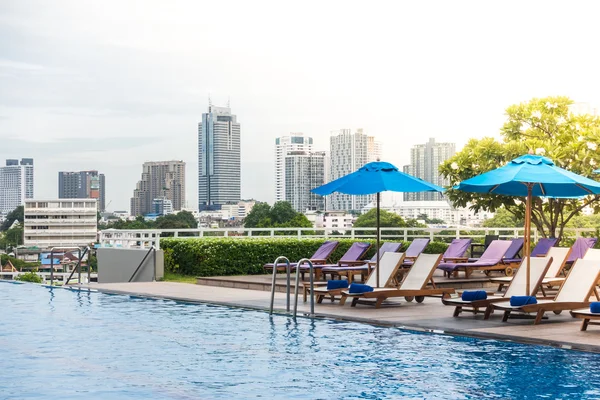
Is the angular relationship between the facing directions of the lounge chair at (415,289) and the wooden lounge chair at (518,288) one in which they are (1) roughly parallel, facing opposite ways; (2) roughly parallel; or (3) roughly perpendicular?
roughly parallel

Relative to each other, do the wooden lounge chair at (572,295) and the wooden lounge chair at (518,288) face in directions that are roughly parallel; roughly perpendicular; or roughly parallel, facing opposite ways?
roughly parallel

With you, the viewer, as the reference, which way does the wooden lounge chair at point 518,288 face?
facing the viewer and to the left of the viewer

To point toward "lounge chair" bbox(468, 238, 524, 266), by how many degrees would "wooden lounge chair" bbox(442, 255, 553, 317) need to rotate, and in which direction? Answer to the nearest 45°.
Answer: approximately 135° to its right

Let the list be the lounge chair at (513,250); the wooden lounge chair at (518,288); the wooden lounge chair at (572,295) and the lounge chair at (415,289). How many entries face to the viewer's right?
0

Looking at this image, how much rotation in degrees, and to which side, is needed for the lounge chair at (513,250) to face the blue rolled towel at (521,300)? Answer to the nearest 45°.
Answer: approximately 90° to its left

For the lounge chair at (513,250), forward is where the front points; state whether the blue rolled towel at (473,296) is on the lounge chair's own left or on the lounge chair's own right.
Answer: on the lounge chair's own left

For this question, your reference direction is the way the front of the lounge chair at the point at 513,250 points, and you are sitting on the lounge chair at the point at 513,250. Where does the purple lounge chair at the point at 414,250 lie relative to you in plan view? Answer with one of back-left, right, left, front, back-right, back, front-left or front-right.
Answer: front

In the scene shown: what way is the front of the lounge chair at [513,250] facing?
to the viewer's left

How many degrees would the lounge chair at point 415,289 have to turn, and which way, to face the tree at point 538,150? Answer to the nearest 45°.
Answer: approximately 135° to its right

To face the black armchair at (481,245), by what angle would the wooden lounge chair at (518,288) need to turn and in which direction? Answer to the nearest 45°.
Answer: approximately 135° to its right

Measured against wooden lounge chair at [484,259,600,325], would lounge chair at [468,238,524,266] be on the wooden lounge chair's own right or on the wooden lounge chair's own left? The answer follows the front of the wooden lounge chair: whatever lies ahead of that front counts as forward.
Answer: on the wooden lounge chair's own right

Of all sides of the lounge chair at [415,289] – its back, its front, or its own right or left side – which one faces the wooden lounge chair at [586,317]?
left
